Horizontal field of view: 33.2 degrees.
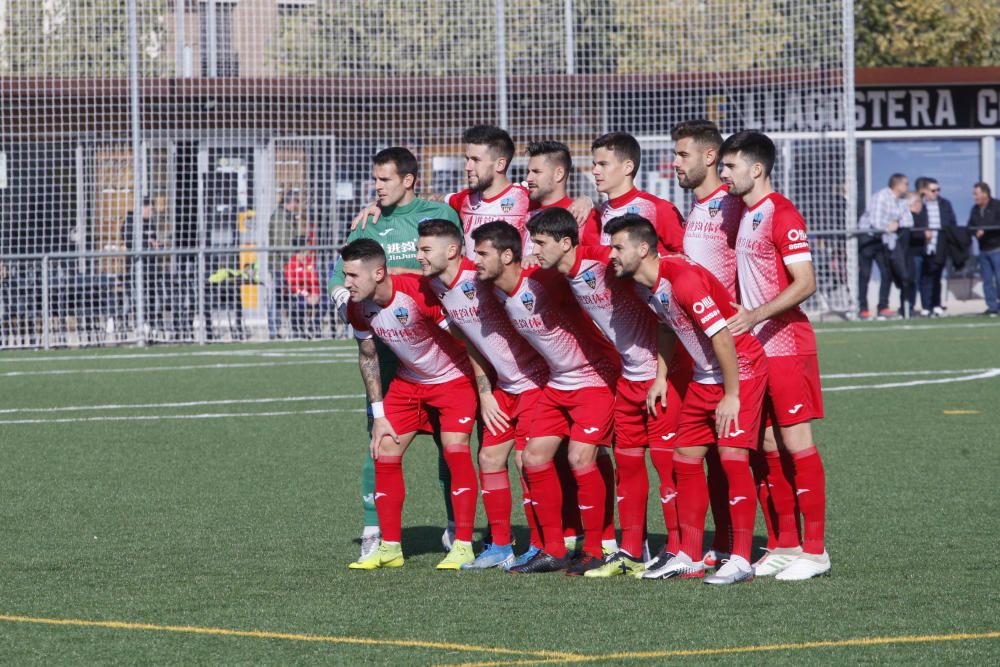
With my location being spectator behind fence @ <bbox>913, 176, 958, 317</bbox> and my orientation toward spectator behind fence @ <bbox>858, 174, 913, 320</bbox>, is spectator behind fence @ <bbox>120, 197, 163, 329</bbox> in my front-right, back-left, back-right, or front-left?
front-right

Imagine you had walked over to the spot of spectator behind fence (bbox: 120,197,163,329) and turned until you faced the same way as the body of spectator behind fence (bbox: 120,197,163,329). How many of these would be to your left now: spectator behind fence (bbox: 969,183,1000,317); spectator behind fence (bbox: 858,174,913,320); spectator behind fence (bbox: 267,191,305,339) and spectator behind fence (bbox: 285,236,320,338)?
4

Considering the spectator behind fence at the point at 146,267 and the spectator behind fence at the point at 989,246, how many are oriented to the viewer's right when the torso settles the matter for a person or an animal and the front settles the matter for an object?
0

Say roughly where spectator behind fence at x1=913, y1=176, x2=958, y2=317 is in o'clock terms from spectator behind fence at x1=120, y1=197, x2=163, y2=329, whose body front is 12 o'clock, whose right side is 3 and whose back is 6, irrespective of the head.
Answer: spectator behind fence at x1=913, y1=176, x2=958, y2=317 is roughly at 9 o'clock from spectator behind fence at x1=120, y1=197, x2=163, y2=329.

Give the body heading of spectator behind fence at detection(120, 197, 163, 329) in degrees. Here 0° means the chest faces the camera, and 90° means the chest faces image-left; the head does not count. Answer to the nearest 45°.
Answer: approximately 0°

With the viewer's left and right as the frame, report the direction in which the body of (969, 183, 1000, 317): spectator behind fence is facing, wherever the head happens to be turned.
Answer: facing the viewer and to the left of the viewer

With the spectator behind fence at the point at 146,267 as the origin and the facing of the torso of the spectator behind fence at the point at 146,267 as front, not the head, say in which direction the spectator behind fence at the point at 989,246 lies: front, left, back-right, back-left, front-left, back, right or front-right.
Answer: left

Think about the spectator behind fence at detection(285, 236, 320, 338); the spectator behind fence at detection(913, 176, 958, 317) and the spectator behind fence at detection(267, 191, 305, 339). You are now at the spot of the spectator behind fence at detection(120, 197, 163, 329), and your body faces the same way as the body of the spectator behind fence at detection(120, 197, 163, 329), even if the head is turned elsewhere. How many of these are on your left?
3

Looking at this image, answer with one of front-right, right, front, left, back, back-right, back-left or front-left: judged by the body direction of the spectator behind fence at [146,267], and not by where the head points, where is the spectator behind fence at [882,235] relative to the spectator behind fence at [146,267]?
left

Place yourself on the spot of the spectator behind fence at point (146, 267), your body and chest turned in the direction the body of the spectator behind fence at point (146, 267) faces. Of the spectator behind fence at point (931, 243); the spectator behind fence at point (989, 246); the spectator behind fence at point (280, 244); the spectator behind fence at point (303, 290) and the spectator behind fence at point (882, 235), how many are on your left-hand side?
5
